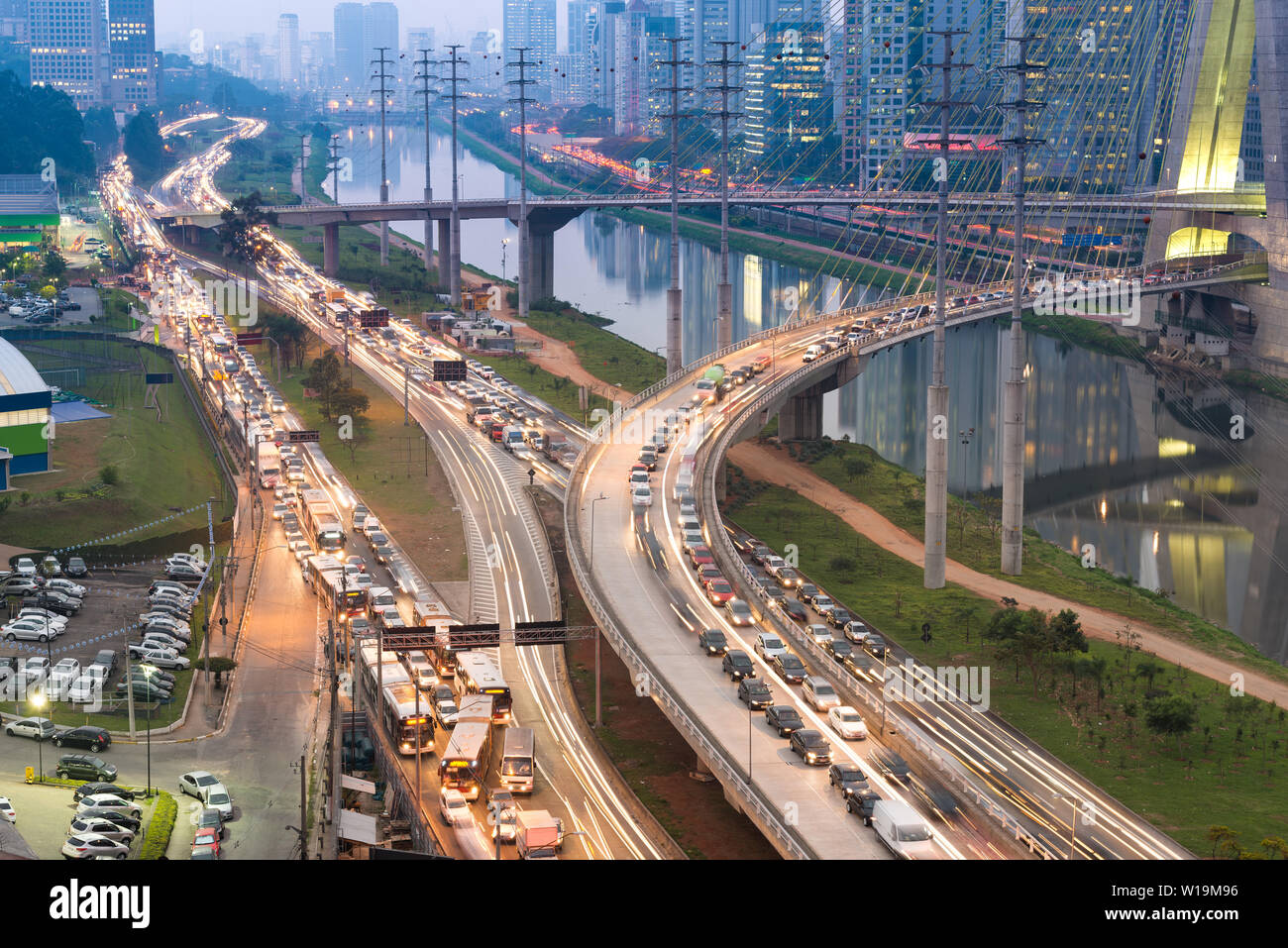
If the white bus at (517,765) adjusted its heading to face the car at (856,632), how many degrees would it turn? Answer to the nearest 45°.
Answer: approximately 135° to its left

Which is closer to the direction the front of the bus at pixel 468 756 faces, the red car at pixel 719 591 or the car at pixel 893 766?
the car

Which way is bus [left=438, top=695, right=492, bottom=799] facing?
toward the camera

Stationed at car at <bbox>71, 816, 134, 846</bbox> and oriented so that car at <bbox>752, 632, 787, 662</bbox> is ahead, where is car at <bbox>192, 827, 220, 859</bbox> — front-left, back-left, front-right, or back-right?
front-right
